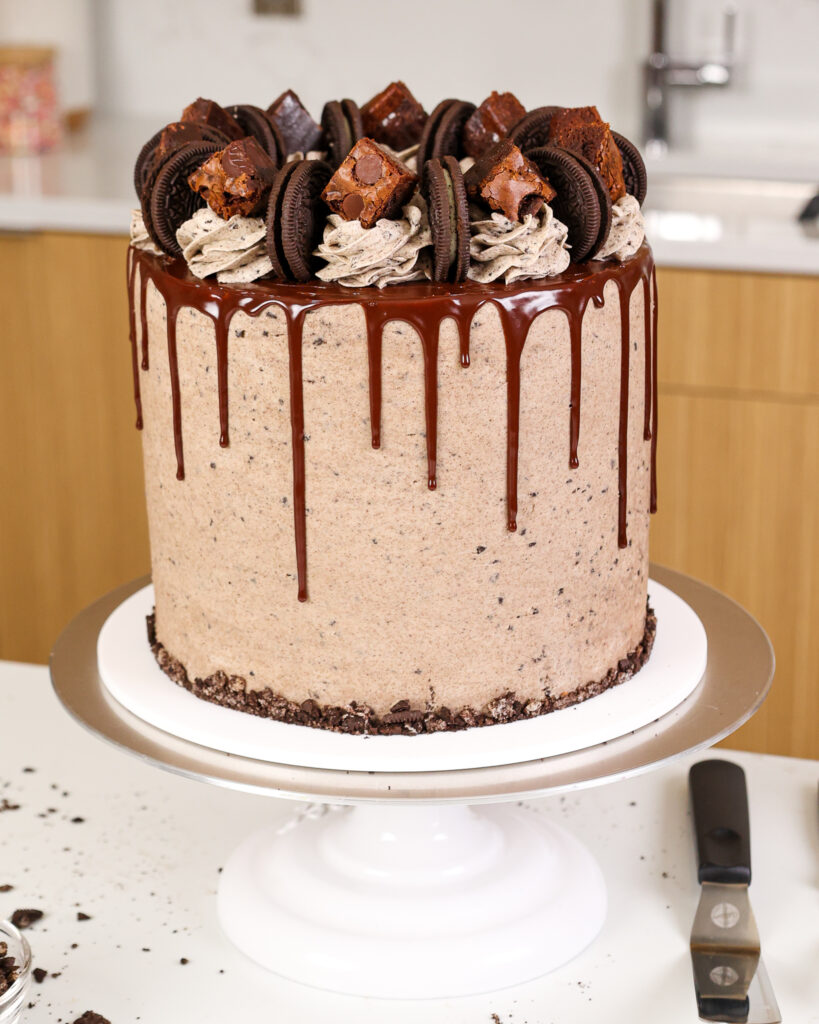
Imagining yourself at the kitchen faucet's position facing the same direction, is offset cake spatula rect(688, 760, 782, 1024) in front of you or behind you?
in front

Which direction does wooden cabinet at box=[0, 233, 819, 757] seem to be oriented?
toward the camera

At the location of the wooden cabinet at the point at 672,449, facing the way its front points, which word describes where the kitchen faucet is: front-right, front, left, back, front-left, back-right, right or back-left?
back

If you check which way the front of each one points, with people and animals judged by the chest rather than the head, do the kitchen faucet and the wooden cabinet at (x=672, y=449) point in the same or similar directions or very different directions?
same or similar directions

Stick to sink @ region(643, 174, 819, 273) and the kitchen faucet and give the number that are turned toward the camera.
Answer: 2

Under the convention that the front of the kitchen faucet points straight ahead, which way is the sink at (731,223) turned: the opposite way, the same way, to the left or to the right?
the same way

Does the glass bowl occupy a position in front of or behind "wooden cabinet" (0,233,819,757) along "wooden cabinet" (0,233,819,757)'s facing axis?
in front

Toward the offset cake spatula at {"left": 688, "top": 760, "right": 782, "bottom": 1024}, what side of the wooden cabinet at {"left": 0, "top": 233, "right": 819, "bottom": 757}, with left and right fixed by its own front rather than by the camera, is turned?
front

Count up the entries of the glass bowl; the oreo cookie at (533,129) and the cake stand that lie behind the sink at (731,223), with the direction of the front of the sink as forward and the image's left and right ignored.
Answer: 0

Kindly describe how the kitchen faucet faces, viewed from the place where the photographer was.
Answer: facing the viewer

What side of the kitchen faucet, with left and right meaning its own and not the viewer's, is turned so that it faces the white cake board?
front

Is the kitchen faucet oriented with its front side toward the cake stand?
yes

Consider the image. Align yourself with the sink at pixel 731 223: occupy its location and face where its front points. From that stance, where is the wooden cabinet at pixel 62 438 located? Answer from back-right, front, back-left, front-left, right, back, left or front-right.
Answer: right

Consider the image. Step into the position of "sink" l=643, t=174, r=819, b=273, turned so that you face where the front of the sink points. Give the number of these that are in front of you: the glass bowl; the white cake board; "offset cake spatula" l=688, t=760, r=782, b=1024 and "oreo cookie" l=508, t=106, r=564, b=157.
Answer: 4

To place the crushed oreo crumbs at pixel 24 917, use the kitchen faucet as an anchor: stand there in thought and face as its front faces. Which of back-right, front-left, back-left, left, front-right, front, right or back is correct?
front
